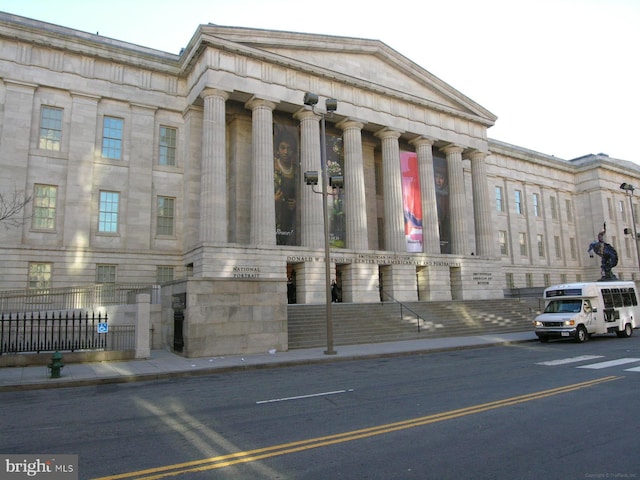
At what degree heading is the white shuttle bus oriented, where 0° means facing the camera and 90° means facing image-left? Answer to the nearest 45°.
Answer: approximately 45°

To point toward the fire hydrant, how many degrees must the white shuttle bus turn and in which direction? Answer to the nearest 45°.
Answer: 0° — it already faces it

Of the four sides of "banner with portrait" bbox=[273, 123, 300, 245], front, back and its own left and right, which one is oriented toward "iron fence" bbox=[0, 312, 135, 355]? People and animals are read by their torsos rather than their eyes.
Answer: right

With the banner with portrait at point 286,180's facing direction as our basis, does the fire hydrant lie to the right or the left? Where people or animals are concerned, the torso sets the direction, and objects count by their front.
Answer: on its right

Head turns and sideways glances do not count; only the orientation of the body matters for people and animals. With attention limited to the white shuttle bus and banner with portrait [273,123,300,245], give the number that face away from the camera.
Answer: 0

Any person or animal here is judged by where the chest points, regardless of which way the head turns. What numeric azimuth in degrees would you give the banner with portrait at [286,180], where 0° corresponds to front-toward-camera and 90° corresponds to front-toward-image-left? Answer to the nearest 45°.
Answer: approximately 315°

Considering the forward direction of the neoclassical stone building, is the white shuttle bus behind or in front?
in front

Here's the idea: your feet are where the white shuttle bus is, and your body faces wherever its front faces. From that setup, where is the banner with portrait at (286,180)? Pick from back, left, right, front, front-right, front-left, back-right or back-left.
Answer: front-right

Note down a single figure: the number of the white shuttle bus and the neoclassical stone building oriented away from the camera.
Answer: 0

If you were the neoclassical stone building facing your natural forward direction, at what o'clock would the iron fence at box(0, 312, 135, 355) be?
The iron fence is roughly at 2 o'clock from the neoclassical stone building.

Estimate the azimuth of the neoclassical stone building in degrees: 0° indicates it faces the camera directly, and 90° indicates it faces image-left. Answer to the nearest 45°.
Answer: approximately 315°
